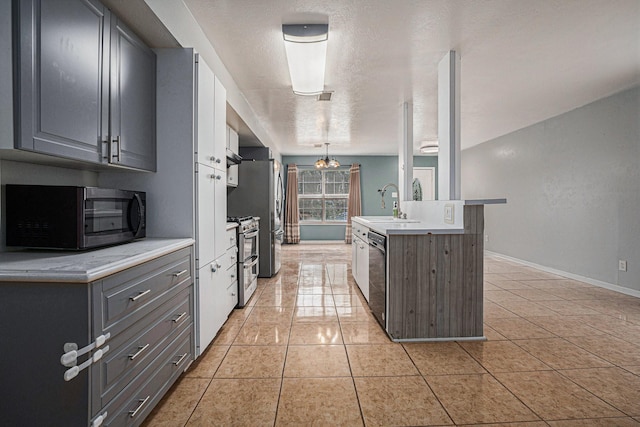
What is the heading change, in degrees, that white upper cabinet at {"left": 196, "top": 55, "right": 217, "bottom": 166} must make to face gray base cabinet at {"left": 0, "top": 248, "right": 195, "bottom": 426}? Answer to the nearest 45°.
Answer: approximately 90° to its right

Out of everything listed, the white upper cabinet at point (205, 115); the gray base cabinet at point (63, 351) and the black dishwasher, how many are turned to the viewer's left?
1

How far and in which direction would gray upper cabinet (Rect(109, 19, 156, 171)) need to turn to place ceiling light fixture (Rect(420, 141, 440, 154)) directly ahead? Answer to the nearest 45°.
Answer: approximately 90° to its left

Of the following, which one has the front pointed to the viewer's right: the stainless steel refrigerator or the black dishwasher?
the stainless steel refrigerator

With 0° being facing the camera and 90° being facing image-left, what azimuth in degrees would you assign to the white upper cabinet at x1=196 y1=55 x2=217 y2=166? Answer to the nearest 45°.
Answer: approximately 270°

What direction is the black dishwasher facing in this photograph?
to the viewer's left

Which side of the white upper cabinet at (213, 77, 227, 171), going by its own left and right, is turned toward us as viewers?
right

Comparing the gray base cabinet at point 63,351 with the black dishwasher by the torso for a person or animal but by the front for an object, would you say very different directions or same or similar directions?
very different directions

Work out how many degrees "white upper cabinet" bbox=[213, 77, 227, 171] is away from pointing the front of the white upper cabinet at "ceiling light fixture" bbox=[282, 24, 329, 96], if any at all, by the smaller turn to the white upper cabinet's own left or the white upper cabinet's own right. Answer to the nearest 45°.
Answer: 0° — it already faces it

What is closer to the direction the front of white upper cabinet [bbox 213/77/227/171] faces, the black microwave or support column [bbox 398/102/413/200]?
the support column

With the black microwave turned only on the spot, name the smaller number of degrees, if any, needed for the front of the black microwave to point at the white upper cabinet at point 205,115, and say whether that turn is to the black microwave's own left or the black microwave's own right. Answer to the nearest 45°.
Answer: approximately 90° to the black microwave's own left

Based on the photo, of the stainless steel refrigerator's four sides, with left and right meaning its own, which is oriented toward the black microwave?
right

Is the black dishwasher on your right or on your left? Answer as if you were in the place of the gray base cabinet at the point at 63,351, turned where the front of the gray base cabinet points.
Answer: on your left

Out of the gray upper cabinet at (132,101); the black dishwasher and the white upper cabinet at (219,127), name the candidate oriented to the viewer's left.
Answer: the black dishwasher

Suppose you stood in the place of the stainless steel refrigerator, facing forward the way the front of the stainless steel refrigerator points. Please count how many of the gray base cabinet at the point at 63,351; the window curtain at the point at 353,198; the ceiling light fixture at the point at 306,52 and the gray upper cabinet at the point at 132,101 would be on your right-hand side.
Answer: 3

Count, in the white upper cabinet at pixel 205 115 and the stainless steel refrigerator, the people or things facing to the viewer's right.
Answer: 2

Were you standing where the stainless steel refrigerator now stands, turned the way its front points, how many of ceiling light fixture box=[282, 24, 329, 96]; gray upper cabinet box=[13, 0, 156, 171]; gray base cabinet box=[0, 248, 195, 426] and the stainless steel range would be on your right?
4

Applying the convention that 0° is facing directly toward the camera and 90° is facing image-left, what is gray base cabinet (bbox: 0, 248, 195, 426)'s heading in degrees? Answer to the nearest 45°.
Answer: approximately 315°
